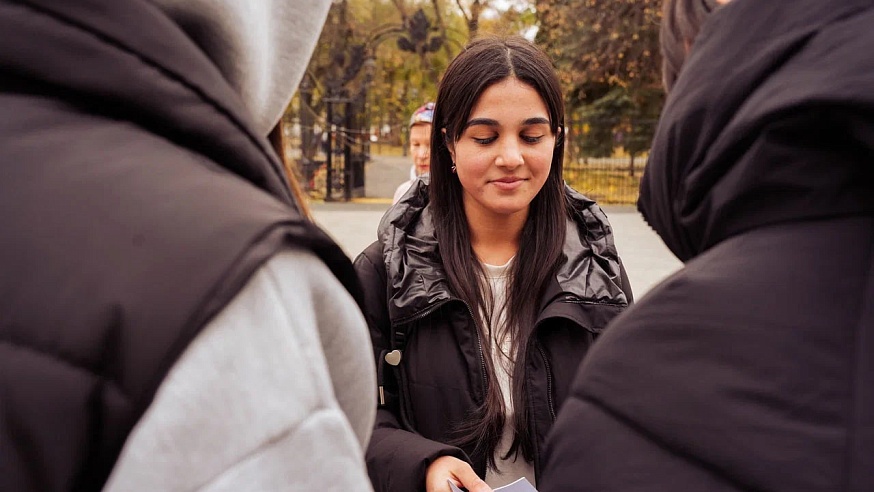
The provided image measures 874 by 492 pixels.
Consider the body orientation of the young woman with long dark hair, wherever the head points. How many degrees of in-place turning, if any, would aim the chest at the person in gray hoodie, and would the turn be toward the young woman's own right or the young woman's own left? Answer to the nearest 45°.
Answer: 0° — they already face them

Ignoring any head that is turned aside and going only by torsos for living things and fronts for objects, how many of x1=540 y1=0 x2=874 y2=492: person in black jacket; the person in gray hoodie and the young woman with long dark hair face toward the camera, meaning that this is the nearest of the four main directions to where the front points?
1

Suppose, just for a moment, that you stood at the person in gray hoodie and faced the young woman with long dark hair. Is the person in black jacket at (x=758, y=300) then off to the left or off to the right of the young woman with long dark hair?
right

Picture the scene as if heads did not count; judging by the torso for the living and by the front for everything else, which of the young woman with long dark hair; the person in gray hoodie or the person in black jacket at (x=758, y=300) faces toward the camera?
the young woman with long dark hair

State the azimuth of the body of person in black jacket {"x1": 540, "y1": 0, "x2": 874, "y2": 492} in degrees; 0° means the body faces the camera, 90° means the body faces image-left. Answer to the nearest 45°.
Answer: approximately 135°

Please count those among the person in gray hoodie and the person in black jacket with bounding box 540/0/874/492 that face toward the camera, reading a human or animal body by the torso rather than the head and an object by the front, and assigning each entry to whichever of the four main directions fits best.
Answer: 0

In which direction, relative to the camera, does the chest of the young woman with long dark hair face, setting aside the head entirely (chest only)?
toward the camera

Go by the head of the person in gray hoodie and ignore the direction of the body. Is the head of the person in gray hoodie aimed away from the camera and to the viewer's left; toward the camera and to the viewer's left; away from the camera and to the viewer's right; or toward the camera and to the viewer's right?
away from the camera and to the viewer's right

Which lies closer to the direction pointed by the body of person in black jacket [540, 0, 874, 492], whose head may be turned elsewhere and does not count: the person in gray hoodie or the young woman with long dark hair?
the young woman with long dark hair

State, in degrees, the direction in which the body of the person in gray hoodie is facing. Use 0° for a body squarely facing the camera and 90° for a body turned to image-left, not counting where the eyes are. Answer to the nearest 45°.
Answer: approximately 225°

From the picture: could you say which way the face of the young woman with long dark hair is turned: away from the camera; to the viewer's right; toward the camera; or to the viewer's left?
toward the camera

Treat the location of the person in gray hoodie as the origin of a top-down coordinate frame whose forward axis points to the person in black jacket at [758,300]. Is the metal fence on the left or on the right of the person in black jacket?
left

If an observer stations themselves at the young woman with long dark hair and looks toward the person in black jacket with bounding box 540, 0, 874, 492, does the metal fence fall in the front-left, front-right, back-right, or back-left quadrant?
back-left

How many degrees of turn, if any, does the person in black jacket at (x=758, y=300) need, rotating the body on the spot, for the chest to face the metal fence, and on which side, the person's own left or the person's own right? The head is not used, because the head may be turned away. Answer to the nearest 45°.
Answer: approximately 45° to the person's own right

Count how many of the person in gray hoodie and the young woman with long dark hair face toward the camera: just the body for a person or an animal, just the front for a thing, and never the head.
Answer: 1

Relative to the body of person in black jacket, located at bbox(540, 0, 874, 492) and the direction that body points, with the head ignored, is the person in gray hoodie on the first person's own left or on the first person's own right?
on the first person's own left
